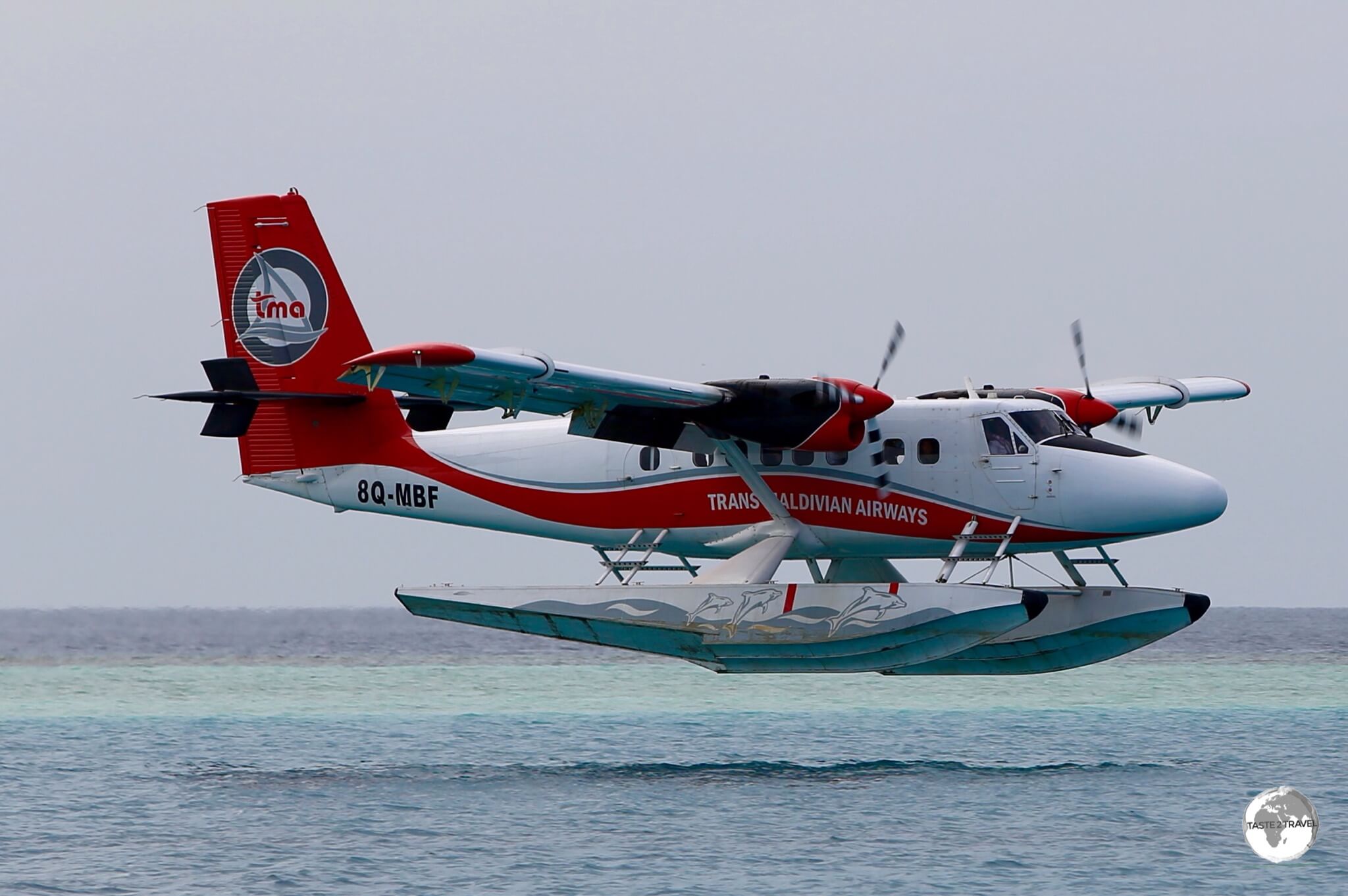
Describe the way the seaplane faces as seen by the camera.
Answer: facing the viewer and to the right of the viewer
